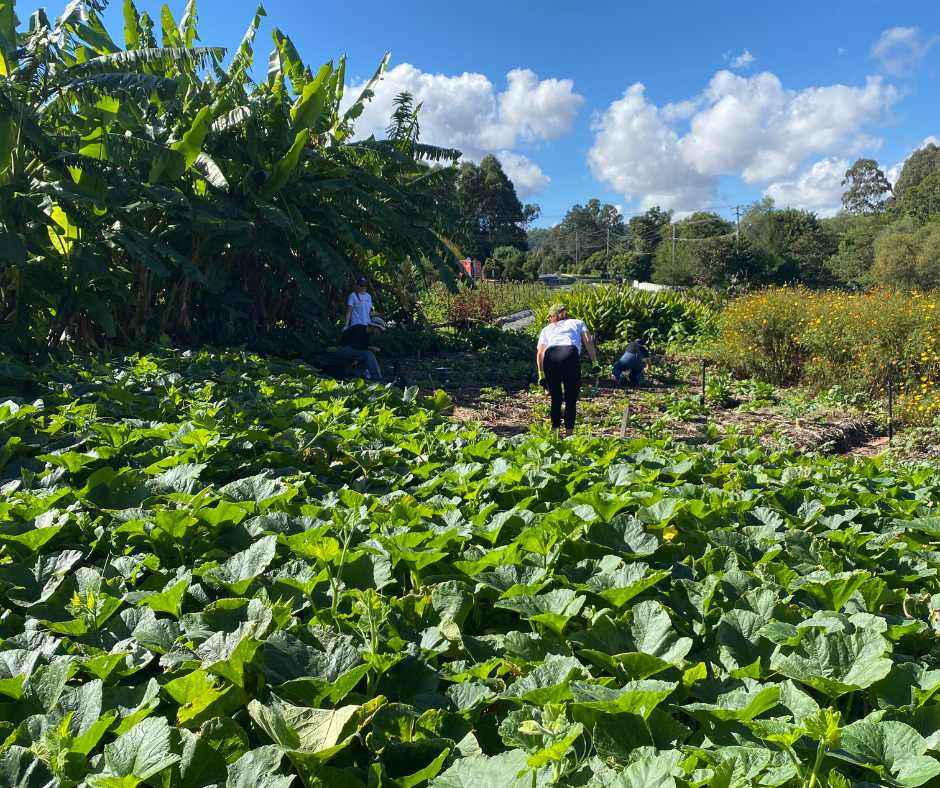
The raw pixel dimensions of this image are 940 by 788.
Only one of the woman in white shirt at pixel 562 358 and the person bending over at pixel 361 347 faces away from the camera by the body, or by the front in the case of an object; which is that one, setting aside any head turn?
the woman in white shirt

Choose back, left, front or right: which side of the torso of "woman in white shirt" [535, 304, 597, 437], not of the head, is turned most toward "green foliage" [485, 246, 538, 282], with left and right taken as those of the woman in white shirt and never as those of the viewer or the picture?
front

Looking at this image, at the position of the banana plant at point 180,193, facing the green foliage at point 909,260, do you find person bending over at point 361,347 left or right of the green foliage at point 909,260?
right

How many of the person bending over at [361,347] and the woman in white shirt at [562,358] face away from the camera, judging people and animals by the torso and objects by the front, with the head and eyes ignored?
1

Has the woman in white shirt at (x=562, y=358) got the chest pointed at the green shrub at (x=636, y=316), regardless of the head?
yes

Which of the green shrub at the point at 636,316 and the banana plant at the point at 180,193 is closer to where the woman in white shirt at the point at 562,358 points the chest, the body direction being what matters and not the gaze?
the green shrub

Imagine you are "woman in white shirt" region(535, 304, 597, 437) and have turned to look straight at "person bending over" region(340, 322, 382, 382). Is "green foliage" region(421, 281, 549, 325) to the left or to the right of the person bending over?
right

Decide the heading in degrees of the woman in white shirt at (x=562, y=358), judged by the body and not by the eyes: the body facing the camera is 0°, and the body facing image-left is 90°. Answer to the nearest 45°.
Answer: approximately 180°

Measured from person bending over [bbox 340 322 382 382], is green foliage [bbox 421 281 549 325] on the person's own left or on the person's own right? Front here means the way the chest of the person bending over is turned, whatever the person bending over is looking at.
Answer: on the person's own left

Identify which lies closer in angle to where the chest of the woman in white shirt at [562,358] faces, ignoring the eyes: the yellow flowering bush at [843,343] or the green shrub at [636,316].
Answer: the green shrub

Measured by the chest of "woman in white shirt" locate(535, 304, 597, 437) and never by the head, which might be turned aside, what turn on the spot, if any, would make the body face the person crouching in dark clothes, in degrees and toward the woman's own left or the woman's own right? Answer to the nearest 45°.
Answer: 0° — they already face them
